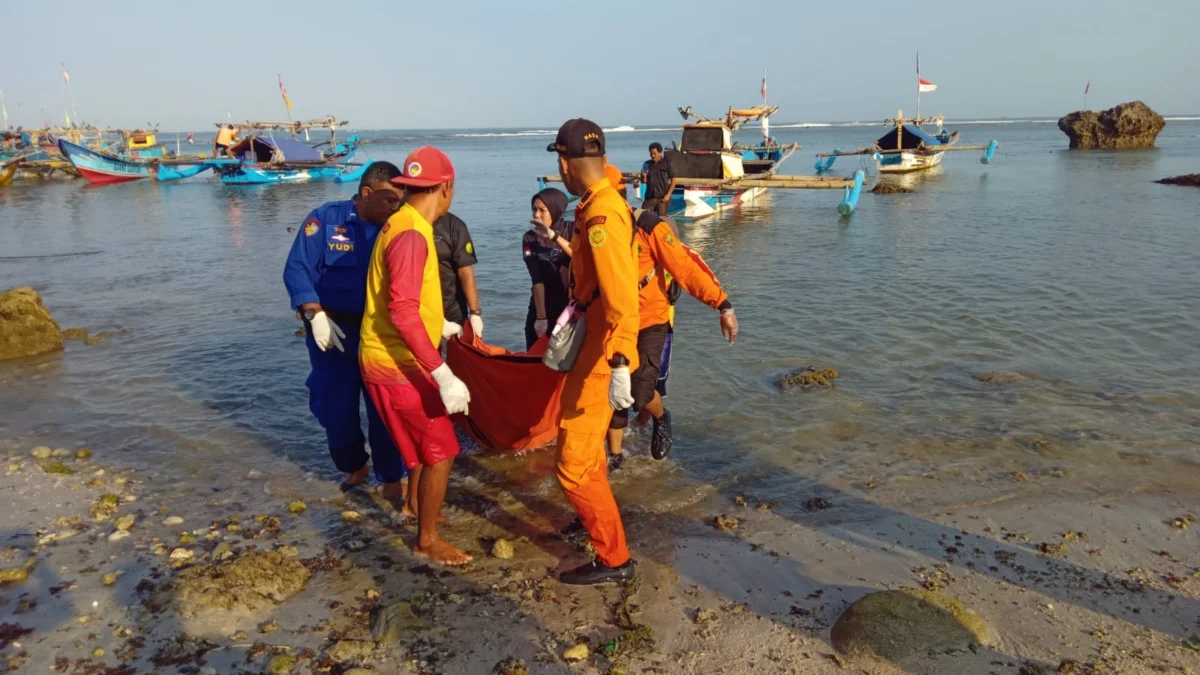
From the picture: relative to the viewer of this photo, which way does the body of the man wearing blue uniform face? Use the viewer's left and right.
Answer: facing the viewer and to the right of the viewer

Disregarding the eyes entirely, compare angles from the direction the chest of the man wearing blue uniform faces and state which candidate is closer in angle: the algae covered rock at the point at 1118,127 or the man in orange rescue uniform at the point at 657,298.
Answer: the man in orange rescue uniform

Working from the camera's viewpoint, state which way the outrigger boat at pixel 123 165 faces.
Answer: facing to the left of the viewer

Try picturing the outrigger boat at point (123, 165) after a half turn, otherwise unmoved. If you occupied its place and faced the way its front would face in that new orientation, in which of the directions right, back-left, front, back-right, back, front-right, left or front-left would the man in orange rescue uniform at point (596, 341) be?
right

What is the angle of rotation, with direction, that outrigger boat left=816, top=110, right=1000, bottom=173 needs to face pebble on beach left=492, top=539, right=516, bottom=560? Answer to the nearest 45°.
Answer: approximately 135° to its right

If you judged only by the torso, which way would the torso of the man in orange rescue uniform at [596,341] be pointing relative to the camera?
to the viewer's left

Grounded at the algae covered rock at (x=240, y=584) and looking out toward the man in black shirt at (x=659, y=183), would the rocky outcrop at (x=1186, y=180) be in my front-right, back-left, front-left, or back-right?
front-right

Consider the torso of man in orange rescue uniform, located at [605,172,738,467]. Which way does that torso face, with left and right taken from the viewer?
facing the viewer and to the left of the viewer

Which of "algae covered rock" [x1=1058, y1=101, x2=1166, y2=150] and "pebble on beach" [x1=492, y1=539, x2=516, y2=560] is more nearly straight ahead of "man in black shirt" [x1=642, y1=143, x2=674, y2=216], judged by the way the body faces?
the pebble on beach

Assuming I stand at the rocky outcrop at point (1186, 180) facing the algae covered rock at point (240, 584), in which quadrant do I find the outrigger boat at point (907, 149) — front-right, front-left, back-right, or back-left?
back-right

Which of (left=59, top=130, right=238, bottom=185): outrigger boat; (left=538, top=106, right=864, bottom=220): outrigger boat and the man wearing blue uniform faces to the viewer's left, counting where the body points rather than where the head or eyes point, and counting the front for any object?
(left=59, top=130, right=238, bottom=185): outrigger boat

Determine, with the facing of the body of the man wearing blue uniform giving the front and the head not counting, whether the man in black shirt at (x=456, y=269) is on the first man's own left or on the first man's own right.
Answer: on the first man's own left

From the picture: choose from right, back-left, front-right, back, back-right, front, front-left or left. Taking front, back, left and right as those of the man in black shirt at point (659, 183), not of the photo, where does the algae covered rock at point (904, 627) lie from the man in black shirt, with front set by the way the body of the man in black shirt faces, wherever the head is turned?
front-left

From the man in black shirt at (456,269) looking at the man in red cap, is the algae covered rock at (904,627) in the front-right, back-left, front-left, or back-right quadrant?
front-left
